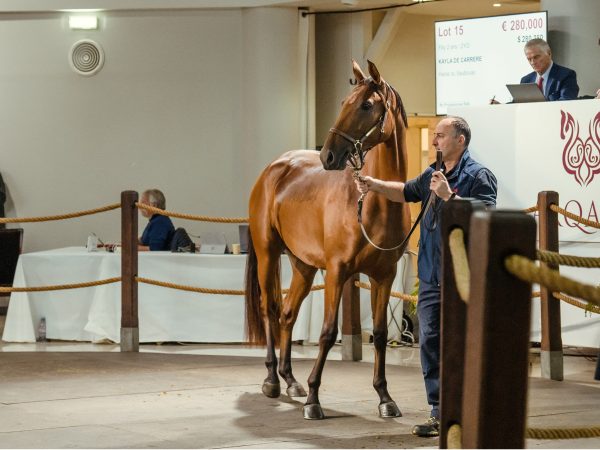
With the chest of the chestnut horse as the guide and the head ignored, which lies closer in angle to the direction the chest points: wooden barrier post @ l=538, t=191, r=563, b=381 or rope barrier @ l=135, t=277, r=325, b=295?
the wooden barrier post

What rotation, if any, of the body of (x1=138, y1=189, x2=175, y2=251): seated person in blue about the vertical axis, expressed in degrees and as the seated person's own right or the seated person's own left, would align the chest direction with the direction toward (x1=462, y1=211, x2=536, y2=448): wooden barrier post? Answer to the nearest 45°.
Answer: approximately 90° to the seated person's own left

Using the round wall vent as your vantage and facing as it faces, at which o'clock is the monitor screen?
The monitor screen is roughly at 10 o'clock from the round wall vent.

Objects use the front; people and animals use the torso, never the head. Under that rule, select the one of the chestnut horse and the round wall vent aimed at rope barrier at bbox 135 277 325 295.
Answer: the round wall vent

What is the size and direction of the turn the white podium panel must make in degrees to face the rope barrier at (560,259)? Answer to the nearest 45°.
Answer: approximately 45° to its left

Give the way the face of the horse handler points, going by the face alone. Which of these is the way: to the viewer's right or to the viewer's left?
to the viewer's left
